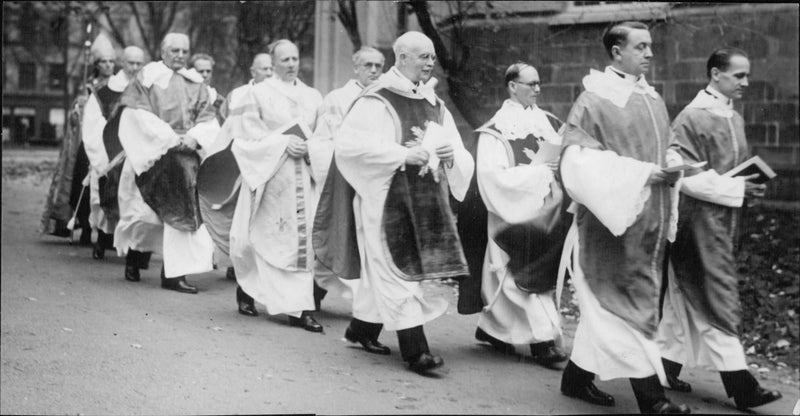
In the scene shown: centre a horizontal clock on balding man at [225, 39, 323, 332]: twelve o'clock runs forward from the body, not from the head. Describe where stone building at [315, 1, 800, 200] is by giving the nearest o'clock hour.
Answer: The stone building is roughly at 10 o'clock from the balding man.

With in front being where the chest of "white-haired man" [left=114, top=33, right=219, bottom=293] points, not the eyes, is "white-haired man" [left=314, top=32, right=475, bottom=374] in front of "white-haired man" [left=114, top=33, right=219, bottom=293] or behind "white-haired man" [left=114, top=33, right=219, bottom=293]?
in front

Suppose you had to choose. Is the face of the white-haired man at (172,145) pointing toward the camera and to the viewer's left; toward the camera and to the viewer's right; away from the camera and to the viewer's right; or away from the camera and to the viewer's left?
toward the camera and to the viewer's right

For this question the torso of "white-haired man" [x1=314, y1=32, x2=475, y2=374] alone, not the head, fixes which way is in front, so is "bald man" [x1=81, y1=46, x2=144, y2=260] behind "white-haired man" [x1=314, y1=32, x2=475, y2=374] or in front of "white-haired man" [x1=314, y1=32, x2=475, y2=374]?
behind

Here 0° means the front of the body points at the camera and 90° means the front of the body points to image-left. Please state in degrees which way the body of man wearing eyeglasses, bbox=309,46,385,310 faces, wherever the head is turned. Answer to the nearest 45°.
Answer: approximately 315°

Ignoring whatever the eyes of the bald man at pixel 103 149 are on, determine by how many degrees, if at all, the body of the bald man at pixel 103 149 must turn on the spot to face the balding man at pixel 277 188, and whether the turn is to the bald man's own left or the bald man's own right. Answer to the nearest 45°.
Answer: approximately 45° to the bald man's own right

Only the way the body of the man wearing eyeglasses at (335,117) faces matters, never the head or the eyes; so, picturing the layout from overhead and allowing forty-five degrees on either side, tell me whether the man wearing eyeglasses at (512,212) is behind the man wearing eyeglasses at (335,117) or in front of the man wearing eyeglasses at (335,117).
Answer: in front

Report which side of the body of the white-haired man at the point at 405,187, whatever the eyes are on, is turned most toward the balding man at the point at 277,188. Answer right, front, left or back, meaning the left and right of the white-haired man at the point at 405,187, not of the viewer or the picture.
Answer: back

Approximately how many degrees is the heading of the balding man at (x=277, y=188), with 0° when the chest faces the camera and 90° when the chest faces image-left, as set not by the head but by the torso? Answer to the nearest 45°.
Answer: approximately 315°

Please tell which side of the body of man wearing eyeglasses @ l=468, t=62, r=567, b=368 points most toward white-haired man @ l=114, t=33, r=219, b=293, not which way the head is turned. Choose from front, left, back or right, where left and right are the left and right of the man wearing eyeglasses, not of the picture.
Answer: back

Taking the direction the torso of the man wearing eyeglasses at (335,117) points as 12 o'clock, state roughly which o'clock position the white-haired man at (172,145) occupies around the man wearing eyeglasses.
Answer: The white-haired man is roughly at 6 o'clock from the man wearing eyeglasses.

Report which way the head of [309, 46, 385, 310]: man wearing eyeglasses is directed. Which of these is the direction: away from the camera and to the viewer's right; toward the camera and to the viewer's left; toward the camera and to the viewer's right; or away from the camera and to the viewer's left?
toward the camera and to the viewer's right
